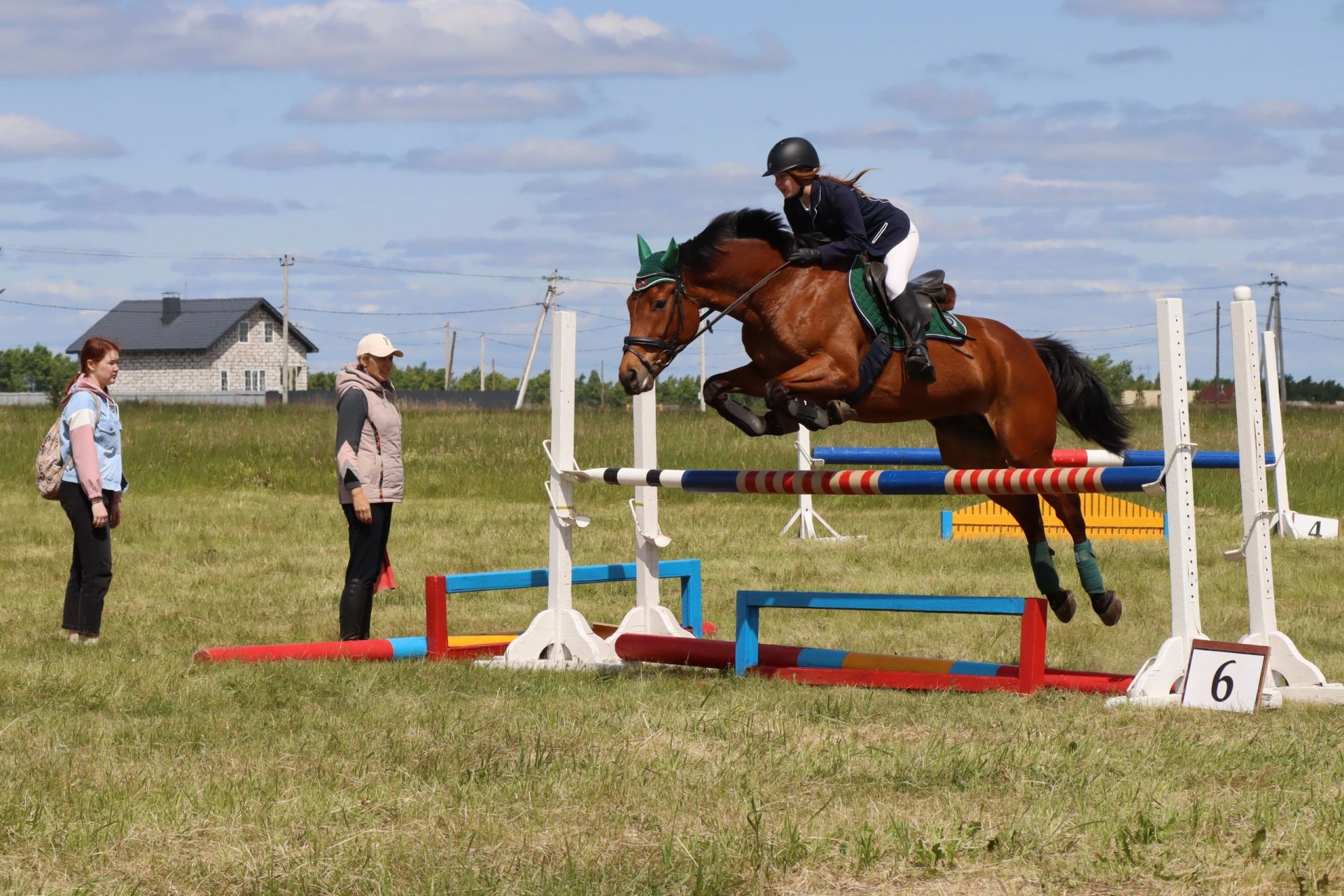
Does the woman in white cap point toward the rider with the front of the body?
yes

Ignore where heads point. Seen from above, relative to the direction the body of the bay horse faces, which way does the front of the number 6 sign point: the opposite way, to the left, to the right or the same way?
to the left

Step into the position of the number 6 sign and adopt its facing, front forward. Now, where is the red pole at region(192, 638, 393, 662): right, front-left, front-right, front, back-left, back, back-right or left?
right

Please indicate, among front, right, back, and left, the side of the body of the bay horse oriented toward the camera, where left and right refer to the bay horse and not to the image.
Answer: left

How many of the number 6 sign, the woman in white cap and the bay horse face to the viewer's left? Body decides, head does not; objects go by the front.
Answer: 1

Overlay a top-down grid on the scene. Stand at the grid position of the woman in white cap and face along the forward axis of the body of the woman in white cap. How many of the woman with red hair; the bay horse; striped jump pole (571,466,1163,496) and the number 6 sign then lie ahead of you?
3

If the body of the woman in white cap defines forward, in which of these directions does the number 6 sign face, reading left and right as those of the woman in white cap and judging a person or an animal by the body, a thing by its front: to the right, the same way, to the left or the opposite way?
to the right

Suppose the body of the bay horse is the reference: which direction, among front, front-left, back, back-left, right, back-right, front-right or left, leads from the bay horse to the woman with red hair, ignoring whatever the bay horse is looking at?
front

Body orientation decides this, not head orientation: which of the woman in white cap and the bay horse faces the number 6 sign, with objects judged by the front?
the woman in white cap

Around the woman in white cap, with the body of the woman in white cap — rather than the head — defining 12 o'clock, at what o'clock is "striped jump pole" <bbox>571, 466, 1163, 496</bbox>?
The striped jump pole is roughly at 12 o'clock from the woman in white cap.

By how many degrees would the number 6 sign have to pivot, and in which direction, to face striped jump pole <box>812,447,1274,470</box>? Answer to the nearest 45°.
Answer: approximately 180°

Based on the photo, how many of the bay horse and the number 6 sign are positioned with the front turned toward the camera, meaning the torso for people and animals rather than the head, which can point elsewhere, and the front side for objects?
1

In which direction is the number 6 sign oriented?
toward the camera

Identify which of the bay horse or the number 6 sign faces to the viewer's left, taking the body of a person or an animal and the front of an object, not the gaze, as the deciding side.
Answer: the bay horse

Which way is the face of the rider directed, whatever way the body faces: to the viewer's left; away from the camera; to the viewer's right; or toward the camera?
to the viewer's left

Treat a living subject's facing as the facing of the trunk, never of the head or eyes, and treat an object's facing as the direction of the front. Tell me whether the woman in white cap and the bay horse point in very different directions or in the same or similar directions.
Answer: very different directions

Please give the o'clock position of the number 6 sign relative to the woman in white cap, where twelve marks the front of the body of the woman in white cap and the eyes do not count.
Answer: The number 6 sign is roughly at 12 o'clock from the woman in white cap.
